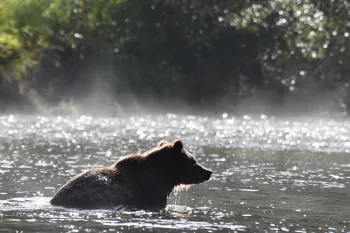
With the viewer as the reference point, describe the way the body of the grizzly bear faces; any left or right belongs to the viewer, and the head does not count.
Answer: facing to the right of the viewer
